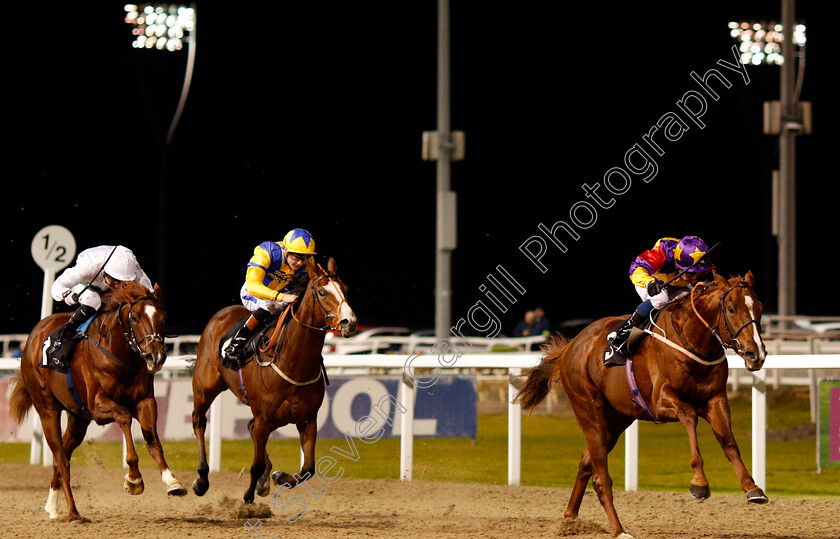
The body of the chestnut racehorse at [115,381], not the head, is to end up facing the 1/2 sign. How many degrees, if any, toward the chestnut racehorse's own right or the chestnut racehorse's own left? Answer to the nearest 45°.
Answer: approximately 135° to the chestnut racehorse's own left

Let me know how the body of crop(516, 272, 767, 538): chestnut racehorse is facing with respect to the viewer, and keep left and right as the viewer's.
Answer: facing the viewer and to the right of the viewer

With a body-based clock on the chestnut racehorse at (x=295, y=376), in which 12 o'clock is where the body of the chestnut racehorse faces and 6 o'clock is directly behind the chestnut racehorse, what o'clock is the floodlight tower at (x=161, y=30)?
The floodlight tower is roughly at 7 o'clock from the chestnut racehorse.

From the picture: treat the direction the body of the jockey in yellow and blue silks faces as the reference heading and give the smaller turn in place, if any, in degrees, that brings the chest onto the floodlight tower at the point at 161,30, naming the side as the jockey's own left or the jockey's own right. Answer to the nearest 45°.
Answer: approximately 135° to the jockey's own left

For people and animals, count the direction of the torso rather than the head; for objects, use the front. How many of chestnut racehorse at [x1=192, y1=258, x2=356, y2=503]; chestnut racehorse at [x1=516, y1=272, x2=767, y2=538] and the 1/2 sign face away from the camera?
0

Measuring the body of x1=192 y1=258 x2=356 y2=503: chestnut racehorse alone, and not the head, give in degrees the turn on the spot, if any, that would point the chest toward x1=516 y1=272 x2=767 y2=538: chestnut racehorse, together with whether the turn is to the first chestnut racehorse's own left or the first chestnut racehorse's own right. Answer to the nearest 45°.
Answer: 0° — it already faces it

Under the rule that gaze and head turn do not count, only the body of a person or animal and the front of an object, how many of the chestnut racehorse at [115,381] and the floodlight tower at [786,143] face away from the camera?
0

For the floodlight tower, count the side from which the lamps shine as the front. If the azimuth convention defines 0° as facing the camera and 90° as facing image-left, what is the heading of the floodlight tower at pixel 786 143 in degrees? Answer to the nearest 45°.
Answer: approximately 45°

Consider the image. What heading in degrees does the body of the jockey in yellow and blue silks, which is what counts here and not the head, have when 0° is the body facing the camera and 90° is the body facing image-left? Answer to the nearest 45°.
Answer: approximately 315°

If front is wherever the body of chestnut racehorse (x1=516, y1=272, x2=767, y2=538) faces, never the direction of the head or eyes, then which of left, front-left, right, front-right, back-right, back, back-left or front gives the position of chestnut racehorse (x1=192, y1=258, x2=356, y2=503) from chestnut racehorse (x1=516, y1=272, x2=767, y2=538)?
back-right

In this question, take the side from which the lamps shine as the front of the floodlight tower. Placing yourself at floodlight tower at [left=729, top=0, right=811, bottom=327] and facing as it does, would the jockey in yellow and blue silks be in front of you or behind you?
in front

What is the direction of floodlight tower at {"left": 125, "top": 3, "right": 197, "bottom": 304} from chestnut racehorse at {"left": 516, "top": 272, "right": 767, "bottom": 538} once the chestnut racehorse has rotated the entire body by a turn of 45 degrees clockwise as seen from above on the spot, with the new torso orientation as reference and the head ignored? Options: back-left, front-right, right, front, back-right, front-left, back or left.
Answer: back-right

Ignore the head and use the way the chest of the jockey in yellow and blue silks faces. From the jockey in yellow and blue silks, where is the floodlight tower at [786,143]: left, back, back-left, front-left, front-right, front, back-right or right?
left
